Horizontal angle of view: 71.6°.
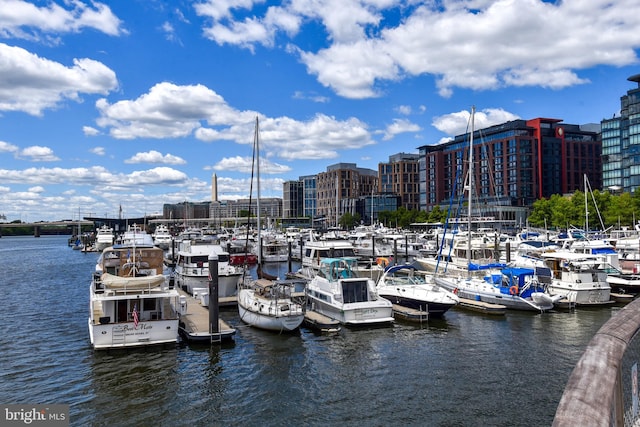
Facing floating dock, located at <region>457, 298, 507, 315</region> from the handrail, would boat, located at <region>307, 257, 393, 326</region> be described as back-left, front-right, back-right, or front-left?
front-left

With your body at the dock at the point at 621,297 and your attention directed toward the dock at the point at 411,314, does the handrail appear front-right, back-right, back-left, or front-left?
front-left

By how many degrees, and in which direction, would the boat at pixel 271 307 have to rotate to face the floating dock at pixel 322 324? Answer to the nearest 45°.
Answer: approximately 135° to its right

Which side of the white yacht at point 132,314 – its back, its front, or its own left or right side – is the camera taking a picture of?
back

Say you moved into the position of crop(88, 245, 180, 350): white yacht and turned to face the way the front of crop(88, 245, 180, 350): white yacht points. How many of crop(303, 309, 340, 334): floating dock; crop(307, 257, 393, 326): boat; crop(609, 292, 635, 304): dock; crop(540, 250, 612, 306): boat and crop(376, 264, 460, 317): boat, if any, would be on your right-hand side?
5

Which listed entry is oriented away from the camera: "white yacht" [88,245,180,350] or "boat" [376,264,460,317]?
the white yacht

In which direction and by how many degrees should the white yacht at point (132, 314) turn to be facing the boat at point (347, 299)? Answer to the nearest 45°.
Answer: approximately 90° to its right
